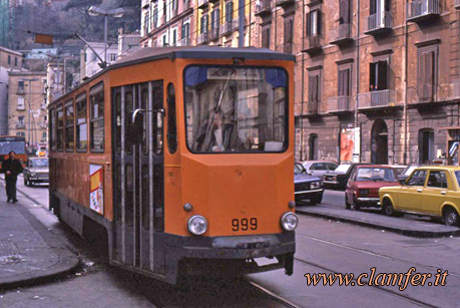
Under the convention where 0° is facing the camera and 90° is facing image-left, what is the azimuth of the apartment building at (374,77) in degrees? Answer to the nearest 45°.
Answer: approximately 45°

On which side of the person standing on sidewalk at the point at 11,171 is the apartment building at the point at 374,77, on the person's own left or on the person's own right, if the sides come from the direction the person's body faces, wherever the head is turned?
on the person's own left

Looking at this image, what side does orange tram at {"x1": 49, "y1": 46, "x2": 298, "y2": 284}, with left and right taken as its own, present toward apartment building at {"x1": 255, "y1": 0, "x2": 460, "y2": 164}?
left

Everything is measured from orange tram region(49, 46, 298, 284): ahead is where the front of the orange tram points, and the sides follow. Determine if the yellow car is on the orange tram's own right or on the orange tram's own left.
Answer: on the orange tram's own left

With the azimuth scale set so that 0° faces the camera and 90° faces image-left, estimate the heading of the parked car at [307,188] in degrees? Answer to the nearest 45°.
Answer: approximately 315°

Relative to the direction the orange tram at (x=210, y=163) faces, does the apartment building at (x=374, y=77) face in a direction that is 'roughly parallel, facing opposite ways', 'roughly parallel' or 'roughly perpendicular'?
roughly perpendicular

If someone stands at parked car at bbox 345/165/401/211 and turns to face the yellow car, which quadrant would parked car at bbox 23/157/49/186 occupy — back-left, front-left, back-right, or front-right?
back-right

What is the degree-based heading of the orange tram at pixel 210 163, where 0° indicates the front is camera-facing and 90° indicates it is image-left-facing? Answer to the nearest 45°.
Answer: approximately 315°

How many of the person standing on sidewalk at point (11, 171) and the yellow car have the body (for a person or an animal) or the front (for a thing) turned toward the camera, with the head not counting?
1

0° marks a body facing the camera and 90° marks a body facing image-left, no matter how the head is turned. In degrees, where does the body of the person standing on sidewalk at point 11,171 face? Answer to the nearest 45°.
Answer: approximately 0°

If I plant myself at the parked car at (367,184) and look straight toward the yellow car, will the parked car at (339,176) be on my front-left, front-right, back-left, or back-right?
back-left

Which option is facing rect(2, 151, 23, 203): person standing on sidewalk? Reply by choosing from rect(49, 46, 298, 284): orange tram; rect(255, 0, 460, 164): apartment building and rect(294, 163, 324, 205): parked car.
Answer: the apartment building

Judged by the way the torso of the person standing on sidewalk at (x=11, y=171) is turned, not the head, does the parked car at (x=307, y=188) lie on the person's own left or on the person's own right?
on the person's own left
